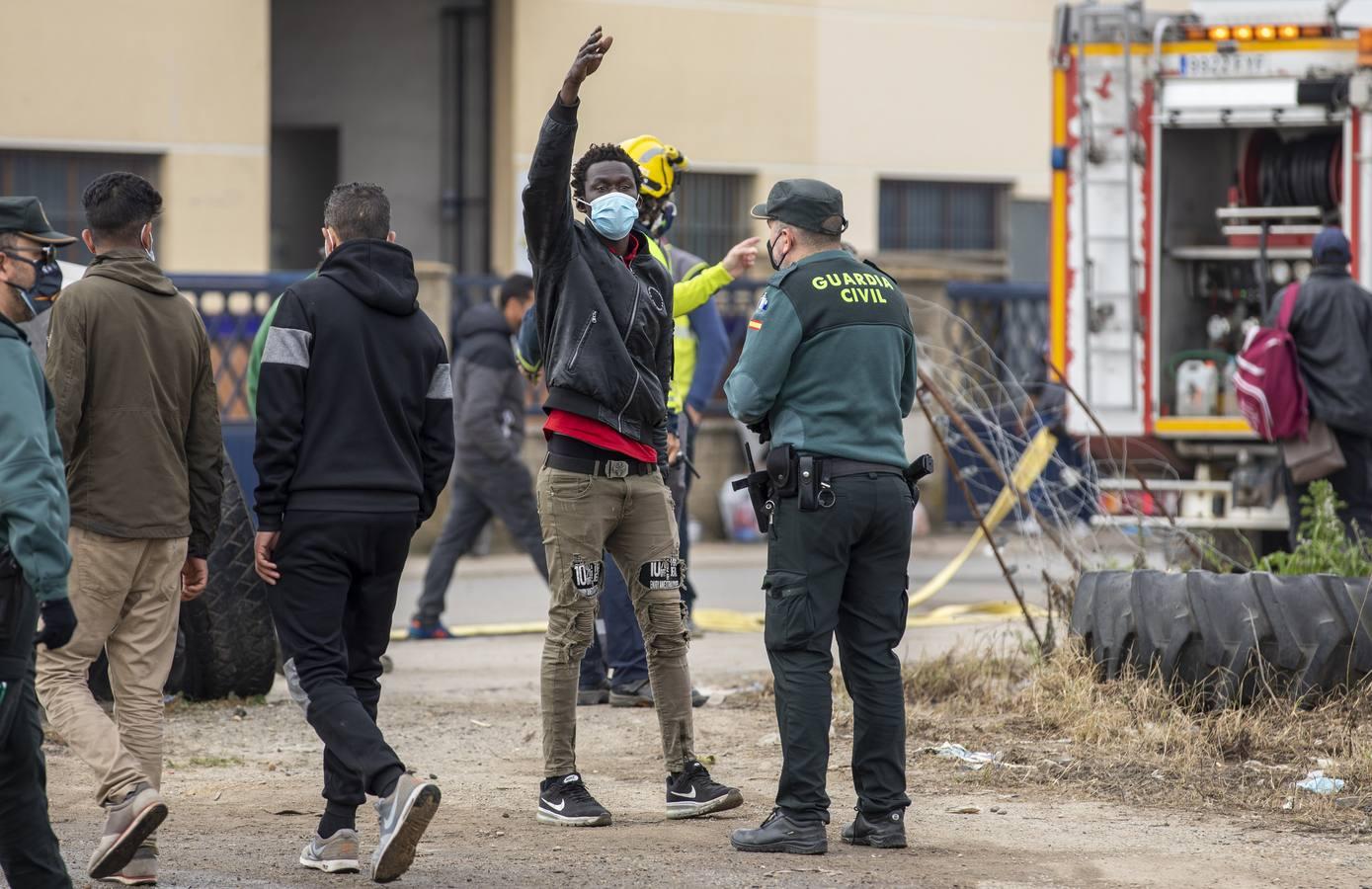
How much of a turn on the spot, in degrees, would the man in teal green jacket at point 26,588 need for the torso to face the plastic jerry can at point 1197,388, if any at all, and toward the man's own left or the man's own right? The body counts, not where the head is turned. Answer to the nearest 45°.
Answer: approximately 45° to the man's own left

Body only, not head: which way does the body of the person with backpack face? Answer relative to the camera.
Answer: away from the camera

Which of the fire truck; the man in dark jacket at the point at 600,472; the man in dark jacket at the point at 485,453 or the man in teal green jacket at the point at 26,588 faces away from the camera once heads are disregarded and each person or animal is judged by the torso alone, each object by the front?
the fire truck

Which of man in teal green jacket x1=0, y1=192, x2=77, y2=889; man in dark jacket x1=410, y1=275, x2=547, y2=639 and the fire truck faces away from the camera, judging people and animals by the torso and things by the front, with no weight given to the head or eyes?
the fire truck

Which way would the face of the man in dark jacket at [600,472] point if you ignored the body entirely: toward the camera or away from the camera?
toward the camera

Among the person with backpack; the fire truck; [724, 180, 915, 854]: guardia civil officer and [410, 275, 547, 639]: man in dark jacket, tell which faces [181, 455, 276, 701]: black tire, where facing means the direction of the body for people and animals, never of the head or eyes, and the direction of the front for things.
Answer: the guardia civil officer

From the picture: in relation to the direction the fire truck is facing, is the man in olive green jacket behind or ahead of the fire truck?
behind

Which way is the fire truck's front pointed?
away from the camera

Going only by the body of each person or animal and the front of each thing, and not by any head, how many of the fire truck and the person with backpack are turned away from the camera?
2

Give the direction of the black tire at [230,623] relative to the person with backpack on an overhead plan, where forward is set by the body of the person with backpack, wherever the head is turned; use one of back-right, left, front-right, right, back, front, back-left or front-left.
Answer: back-left

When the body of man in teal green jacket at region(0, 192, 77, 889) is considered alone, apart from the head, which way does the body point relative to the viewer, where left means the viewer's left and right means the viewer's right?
facing to the right of the viewer

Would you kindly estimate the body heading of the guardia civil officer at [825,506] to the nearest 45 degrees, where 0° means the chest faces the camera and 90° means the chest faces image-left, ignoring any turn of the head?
approximately 135°

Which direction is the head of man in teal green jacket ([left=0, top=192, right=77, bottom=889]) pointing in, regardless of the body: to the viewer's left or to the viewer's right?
to the viewer's right
